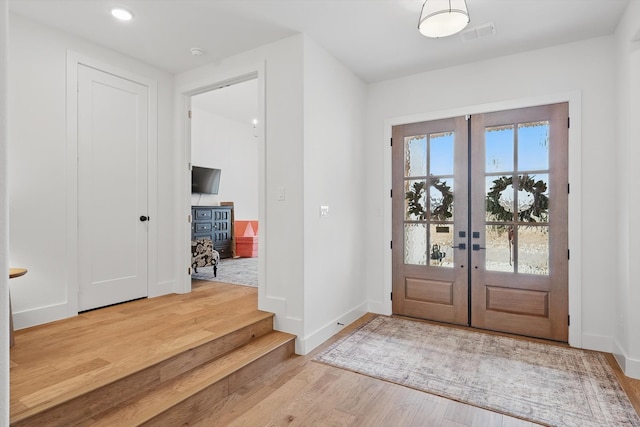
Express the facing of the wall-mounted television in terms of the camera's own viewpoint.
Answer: facing the viewer and to the right of the viewer

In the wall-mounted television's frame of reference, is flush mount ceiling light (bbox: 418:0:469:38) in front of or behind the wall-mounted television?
in front

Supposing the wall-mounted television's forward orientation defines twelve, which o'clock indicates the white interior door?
The white interior door is roughly at 2 o'clock from the wall-mounted television.

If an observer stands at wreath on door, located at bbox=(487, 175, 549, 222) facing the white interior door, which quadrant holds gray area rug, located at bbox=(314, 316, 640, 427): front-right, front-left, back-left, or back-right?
front-left

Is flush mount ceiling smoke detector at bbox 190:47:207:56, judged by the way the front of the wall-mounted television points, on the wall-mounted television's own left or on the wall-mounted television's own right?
on the wall-mounted television's own right

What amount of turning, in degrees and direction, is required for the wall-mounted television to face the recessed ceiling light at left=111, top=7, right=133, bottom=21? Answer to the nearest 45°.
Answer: approximately 45° to its right

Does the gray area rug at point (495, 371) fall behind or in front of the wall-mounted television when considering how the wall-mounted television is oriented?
in front

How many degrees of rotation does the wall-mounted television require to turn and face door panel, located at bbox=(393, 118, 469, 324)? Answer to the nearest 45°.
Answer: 0° — it already faces it

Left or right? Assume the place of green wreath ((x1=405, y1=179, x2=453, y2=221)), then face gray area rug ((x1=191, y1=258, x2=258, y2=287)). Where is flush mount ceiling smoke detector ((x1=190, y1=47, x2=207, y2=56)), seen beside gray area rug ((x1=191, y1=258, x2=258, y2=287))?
left

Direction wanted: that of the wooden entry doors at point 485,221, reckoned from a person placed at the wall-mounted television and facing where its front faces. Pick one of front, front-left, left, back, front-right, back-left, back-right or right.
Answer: front
